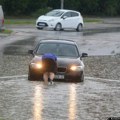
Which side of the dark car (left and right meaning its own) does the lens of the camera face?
front

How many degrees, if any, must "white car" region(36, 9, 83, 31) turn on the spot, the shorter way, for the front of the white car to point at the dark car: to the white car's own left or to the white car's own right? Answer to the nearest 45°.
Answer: approximately 45° to the white car's own left

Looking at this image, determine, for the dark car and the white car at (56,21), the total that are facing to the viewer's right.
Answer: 0

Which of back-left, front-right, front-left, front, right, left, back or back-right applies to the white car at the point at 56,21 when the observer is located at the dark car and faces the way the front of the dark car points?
back

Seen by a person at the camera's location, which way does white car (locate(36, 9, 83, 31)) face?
facing the viewer and to the left of the viewer
